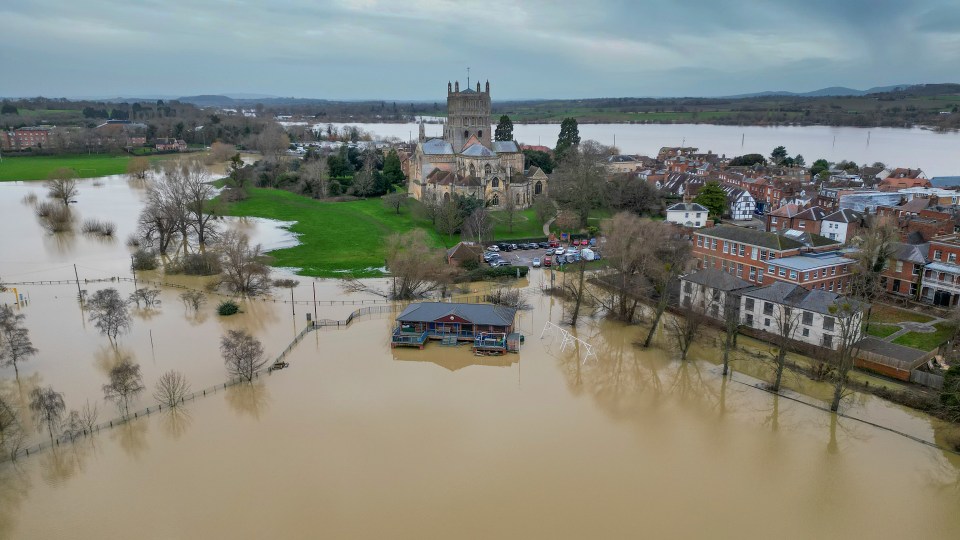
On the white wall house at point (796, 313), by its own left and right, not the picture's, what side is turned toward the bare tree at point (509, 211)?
right

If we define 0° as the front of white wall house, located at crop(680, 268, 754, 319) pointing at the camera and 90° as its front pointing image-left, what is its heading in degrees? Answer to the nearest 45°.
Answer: approximately 45°

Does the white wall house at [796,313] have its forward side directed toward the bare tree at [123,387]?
yes

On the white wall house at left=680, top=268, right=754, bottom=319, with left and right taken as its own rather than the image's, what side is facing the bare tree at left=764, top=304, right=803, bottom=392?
left

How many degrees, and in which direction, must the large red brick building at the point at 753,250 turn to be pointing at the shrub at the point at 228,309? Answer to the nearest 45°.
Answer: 0° — it already faces it

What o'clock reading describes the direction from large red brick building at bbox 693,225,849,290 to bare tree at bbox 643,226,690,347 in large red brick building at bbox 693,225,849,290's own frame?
The bare tree is roughly at 1 o'clock from the large red brick building.

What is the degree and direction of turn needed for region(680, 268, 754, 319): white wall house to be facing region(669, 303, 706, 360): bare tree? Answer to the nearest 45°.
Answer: approximately 45° to its left

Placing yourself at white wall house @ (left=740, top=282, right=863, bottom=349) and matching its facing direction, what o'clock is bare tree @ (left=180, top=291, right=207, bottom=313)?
The bare tree is roughly at 1 o'clock from the white wall house.

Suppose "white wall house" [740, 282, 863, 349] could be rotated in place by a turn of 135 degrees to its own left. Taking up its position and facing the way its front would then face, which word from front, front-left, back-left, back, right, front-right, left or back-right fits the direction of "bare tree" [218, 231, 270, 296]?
back

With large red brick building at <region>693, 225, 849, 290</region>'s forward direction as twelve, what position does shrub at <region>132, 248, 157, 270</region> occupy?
The shrub is roughly at 1 o'clock from the large red brick building.

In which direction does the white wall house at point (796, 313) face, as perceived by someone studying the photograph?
facing the viewer and to the left of the viewer

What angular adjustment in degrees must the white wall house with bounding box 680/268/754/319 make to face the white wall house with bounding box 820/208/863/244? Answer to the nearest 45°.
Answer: approximately 180°

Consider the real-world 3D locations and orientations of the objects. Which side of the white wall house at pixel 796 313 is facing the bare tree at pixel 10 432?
front
